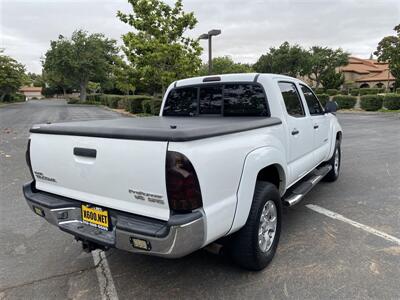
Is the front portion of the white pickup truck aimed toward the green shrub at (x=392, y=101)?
yes

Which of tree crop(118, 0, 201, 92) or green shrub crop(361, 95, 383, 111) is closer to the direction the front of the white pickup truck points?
the green shrub

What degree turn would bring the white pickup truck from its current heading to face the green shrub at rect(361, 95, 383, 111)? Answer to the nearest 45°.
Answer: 0° — it already faces it

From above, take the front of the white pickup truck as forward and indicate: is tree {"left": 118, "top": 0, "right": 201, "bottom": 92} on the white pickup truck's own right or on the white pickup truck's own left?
on the white pickup truck's own left

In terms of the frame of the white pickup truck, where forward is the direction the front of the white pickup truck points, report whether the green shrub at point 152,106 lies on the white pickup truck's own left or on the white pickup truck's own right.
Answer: on the white pickup truck's own left

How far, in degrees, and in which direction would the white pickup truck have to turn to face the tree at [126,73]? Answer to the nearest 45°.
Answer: approximately 45° to its left

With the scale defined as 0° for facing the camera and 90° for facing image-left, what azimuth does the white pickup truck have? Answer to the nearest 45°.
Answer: approximately 225°

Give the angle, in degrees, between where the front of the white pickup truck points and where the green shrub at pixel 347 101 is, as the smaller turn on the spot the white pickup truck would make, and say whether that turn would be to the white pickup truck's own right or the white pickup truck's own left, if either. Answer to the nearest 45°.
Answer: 0° — it already faces it

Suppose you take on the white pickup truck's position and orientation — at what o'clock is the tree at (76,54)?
The tree is roughly at 10 o'clock from the white pickup truck.

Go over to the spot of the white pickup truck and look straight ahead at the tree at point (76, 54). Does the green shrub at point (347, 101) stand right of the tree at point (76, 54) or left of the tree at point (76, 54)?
right
